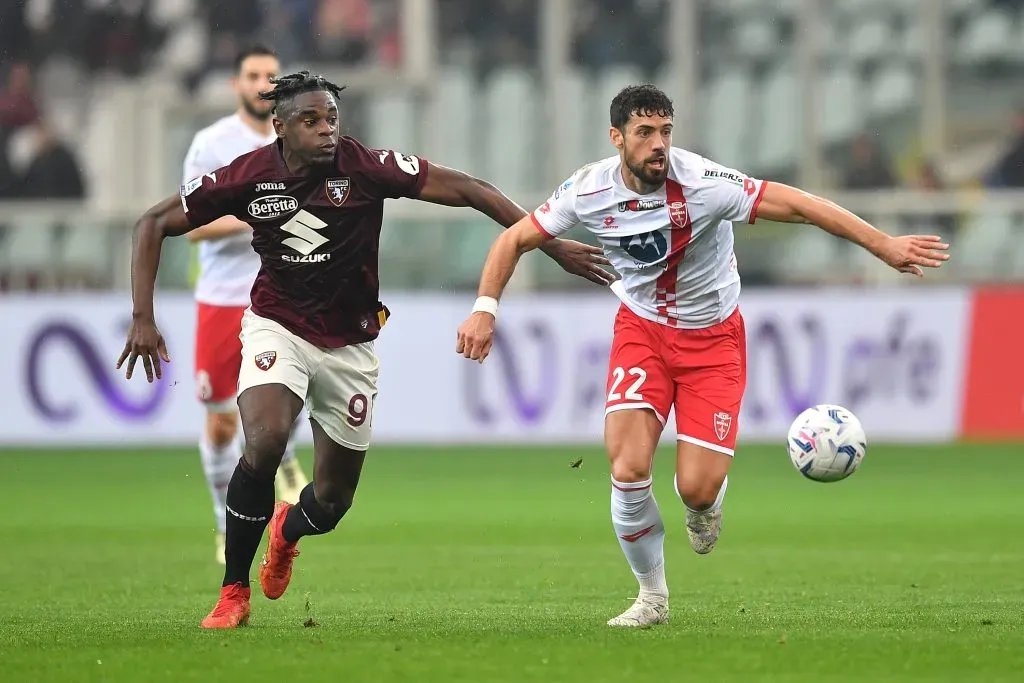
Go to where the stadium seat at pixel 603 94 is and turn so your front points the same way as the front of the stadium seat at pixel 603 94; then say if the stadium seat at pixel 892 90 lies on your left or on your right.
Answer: on your left

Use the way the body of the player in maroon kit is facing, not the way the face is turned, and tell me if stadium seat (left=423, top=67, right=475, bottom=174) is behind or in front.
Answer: behind

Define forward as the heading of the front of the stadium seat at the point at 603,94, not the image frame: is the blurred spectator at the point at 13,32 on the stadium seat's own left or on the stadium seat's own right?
on the stadium seat's own right

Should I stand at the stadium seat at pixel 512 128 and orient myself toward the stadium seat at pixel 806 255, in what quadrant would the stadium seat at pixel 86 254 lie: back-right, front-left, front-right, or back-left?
back-right

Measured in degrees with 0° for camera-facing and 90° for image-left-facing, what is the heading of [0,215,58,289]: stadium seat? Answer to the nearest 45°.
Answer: approximately 0°

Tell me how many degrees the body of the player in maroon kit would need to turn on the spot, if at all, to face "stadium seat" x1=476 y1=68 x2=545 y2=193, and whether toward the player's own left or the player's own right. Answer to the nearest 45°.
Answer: approximately 180°

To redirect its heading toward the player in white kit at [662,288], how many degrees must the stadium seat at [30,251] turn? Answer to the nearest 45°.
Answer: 0° — it already faces them

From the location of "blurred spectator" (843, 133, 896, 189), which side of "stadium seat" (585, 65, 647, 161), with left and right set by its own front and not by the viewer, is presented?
left

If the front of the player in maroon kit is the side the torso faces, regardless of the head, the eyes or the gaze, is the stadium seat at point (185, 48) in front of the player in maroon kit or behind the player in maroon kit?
behind
